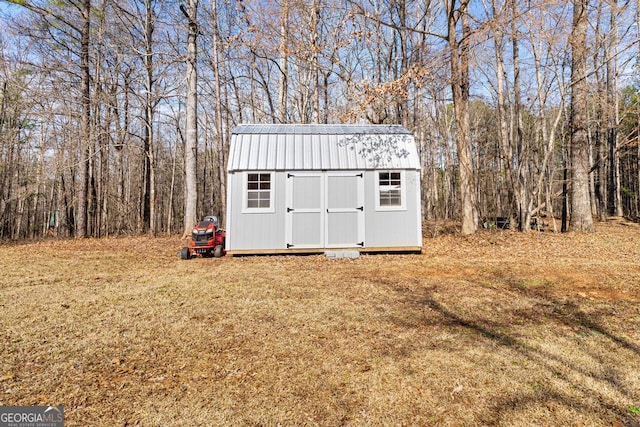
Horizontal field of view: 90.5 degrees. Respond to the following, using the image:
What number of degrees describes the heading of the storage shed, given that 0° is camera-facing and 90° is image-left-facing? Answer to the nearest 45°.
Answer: approximately 0°

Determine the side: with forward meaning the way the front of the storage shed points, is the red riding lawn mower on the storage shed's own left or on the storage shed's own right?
on the storage shed's own right

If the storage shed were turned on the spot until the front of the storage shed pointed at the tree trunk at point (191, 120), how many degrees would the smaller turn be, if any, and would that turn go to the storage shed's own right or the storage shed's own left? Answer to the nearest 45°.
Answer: approximately 135° to the storage shed's own right

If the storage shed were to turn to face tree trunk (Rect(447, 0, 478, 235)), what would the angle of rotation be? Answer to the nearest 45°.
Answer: approximately 90° to its left

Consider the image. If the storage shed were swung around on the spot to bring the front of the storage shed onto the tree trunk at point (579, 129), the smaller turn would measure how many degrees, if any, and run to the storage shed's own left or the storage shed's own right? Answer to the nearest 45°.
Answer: approximately 90° to the storage shed's own left
